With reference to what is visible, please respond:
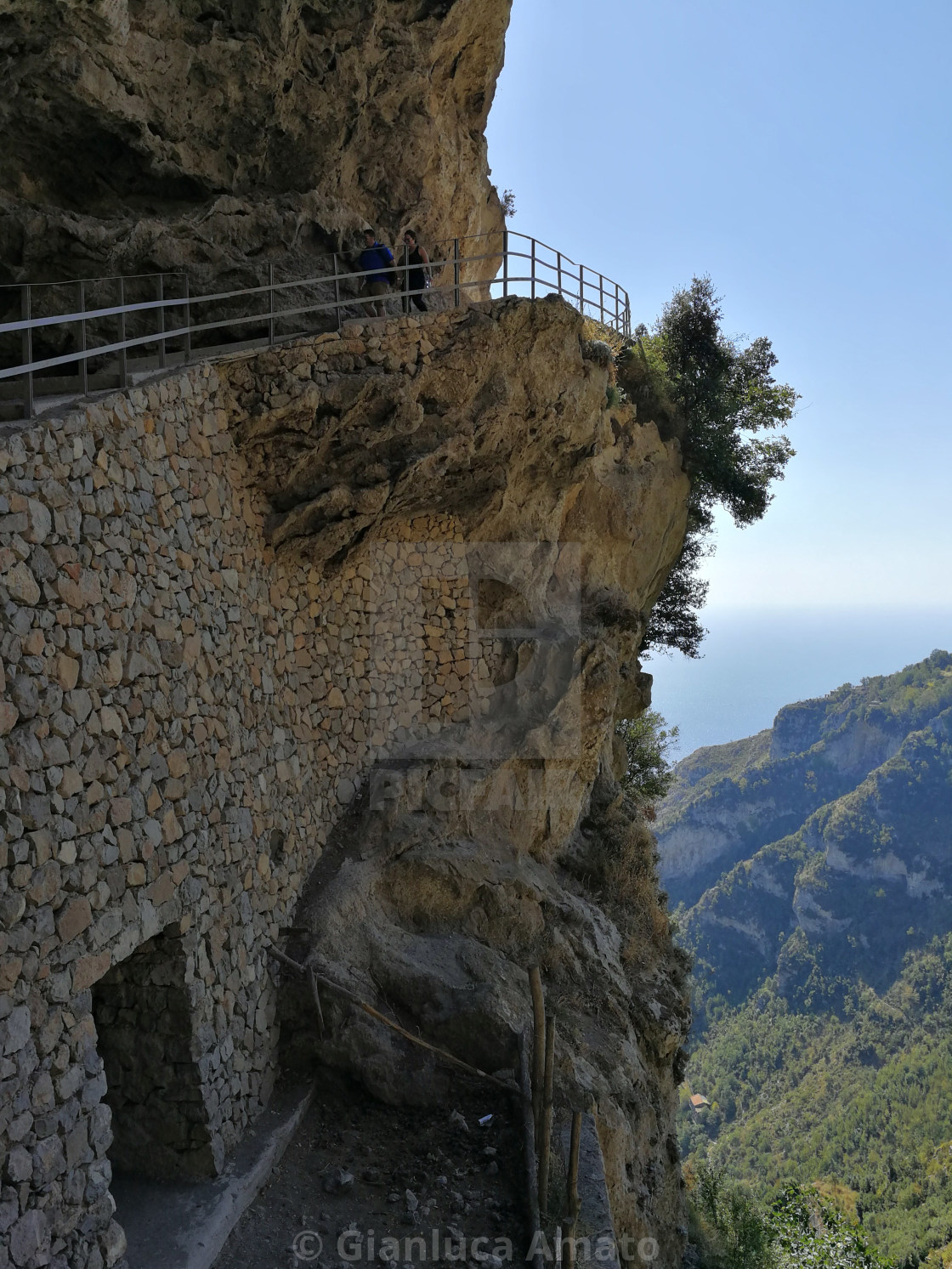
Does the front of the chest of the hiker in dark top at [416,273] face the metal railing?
yes

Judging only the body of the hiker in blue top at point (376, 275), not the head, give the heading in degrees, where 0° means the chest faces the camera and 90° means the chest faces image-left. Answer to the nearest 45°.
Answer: approximately 45°

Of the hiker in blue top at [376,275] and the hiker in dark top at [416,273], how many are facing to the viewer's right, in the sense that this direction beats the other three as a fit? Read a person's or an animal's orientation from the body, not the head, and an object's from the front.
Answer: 0

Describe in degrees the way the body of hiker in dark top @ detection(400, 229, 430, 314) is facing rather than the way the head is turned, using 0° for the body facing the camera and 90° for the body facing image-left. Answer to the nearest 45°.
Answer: approximately 45°

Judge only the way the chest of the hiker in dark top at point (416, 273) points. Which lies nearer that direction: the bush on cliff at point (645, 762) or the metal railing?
the metal railing
